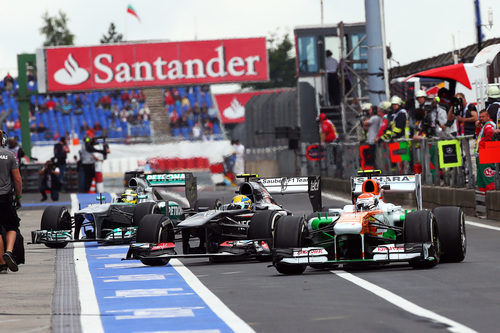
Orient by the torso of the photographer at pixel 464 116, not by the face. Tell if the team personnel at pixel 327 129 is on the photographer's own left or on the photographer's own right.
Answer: on the photographer's own right

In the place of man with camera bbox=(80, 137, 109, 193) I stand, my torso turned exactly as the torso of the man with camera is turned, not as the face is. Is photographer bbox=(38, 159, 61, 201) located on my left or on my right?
on my right

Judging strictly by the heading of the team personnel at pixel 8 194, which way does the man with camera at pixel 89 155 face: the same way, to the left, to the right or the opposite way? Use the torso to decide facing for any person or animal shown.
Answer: to the right
